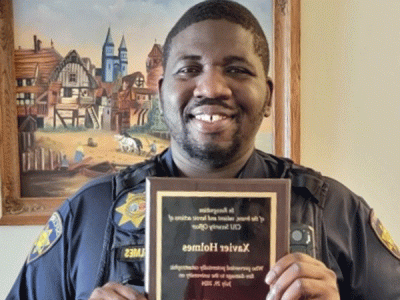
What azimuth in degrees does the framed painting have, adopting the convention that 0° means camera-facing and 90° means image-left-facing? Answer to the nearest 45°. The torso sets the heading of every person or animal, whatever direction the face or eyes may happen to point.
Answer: approximately 0°

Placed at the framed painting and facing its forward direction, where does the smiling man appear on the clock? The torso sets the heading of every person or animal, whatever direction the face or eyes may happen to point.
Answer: The smiling man is roughly at 11 o'clock from the framed painting.

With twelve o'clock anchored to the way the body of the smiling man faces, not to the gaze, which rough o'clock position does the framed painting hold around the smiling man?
The framed painting is roughly at 5 o'clock from the smiling man.

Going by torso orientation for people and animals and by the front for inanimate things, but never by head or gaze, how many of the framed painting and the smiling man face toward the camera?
2
